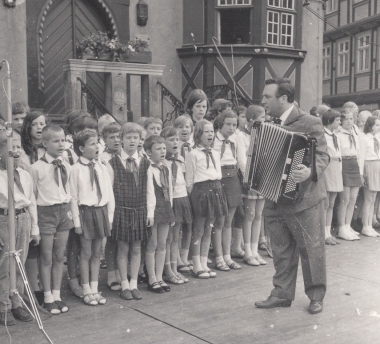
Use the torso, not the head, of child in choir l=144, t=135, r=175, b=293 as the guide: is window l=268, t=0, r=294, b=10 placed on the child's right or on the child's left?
on the child's left

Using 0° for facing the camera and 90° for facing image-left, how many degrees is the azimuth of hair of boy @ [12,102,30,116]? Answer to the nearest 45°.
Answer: approximately 315°

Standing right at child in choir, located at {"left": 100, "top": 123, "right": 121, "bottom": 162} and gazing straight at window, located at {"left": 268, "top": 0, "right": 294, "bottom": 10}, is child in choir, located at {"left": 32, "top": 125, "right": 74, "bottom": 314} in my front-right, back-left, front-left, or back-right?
back-left

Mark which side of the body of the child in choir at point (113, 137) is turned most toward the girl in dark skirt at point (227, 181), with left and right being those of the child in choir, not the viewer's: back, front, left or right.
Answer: left

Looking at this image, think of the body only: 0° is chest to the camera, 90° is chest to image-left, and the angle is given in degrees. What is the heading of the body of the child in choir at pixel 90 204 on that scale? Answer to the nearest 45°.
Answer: approximately 315°
